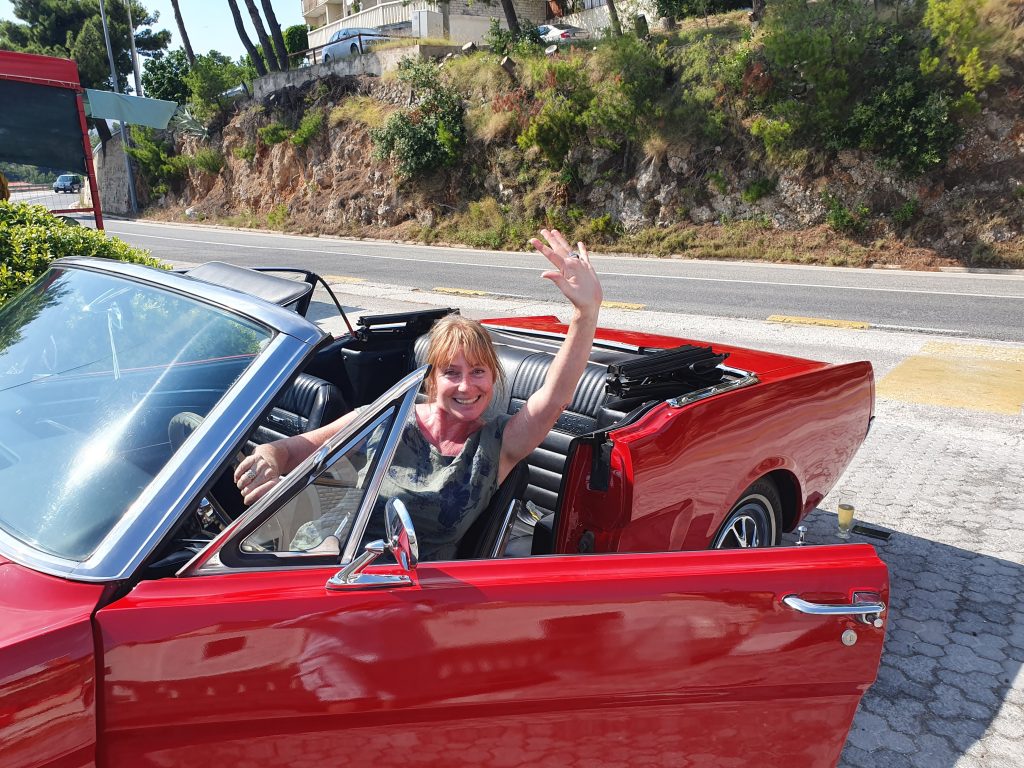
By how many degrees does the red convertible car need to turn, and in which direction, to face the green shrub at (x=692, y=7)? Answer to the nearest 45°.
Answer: approximately 135° to its right

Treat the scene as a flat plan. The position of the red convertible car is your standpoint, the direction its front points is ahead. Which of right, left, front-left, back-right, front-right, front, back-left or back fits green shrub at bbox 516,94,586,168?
back-right

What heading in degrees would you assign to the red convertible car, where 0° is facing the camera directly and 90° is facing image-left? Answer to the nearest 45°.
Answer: approximately 45°

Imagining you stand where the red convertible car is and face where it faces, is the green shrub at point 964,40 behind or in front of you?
behind

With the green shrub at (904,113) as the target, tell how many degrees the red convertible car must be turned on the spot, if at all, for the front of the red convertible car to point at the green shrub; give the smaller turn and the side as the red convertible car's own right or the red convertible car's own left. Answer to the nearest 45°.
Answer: approximately 180°

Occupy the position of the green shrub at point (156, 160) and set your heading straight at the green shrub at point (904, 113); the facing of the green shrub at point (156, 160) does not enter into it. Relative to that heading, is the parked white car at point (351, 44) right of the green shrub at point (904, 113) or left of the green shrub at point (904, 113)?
left
